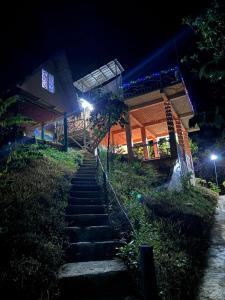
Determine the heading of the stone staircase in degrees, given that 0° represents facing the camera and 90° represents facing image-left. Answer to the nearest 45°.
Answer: approximately 0°

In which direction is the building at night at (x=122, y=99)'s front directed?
toward the camera

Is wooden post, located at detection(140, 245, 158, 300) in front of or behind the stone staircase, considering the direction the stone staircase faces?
in front

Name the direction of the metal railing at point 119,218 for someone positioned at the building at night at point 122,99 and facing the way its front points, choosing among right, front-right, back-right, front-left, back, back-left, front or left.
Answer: front

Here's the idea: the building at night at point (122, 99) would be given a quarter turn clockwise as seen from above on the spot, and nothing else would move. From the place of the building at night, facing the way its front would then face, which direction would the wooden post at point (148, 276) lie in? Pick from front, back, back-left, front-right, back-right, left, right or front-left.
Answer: left

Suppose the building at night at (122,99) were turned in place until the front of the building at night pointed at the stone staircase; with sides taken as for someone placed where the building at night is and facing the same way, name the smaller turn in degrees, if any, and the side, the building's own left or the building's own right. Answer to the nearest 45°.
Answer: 0° — it already faces it

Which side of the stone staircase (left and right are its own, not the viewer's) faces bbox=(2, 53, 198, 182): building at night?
back
